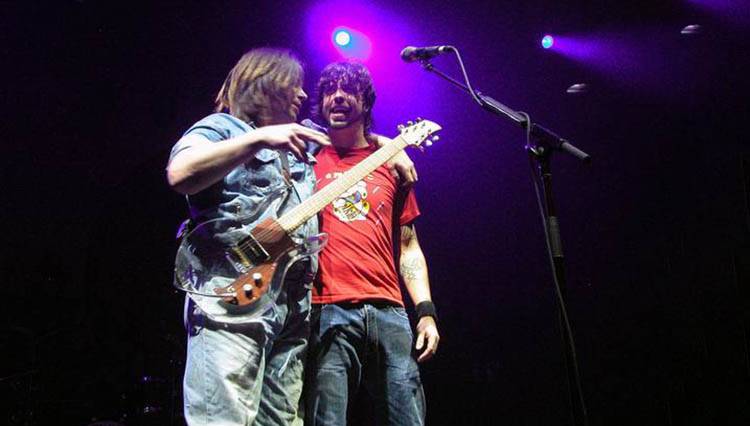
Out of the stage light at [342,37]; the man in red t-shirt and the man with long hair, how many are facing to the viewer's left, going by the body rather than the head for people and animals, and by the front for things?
0

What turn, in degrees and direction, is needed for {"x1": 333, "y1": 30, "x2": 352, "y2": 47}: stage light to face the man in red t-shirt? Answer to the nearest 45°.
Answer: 0° — it already faces them

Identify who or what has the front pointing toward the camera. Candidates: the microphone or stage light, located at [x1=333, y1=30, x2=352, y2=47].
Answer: the stage light

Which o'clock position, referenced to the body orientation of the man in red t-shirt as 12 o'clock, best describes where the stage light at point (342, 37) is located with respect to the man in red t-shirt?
The stage light is roughly at 6 o'clock from the man in red t-shirt.

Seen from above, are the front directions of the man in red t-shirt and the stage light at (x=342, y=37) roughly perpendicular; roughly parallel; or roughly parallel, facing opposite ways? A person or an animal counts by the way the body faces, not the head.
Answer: roughly parallel

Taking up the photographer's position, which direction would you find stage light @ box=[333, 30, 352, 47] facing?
facing the viewer

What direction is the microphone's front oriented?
to the viewer's left

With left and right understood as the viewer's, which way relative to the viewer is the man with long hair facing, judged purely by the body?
facing the viewer and to the right of the viewer

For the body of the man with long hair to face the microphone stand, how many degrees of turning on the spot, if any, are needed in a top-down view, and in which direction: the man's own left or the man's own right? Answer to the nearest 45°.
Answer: approximately 45° to the man's own left

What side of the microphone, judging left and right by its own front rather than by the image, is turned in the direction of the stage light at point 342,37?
right

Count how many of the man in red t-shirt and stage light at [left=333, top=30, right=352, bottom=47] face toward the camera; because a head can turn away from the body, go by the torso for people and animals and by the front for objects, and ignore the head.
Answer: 2

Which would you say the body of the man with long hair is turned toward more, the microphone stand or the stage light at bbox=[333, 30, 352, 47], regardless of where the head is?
the microphone stand

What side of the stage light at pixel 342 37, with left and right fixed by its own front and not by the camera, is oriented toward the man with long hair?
front

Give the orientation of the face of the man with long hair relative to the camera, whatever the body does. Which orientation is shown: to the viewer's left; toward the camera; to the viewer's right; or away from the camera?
to the viewer's right

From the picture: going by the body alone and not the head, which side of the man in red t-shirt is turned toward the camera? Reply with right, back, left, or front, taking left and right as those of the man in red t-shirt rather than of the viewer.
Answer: front

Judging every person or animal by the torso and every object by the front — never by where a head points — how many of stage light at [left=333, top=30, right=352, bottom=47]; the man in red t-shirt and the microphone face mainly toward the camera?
2

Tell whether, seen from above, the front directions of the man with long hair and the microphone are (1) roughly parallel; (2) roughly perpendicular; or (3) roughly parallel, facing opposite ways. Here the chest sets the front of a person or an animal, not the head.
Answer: roughly parallel, facing opposite ways
